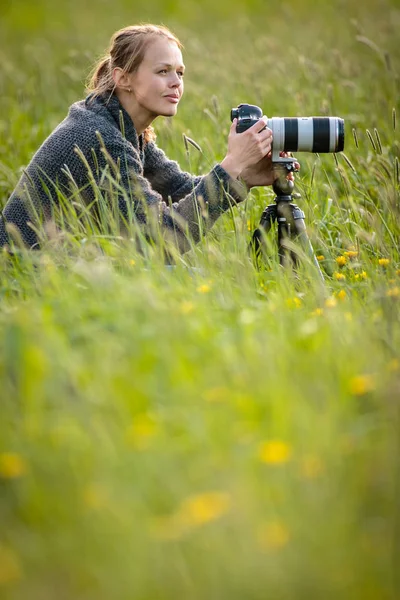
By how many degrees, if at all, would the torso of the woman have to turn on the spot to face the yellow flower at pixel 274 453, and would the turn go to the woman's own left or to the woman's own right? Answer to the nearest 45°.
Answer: approximately 90° to the woman's own right

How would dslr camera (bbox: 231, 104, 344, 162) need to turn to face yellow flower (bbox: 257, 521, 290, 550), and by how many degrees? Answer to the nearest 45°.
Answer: approximately 90° to its right

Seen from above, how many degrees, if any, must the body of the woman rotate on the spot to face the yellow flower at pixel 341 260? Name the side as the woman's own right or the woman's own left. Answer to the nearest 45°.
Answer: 0° — they already face it

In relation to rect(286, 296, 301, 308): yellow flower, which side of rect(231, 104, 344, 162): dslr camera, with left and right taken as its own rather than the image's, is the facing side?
right

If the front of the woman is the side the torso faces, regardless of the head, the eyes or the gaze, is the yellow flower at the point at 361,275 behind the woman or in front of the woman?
in front

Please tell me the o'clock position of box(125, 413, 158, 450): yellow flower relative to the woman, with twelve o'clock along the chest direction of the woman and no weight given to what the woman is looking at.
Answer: The yellow flower is roughly at 3 o'clock from the woman.

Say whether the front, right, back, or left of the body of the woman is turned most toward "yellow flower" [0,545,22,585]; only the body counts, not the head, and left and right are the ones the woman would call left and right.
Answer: right

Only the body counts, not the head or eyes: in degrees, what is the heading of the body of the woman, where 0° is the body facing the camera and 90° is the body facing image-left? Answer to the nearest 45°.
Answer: approximately 270°

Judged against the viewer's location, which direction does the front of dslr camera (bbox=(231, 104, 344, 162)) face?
facing to the right of the viewer
